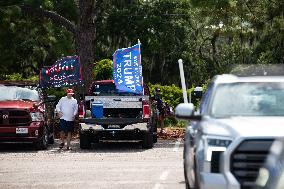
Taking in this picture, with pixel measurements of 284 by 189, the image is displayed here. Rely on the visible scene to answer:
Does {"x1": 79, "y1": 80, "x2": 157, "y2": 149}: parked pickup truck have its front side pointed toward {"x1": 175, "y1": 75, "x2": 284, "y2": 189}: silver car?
no

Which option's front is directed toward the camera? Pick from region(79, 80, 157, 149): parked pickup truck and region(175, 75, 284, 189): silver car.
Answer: the silver car

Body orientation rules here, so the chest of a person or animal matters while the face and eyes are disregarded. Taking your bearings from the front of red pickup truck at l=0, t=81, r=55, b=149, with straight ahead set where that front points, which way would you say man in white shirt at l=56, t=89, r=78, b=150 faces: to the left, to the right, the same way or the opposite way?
the same way

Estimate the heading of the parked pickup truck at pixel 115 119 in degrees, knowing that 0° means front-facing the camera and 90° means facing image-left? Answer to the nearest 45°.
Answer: approximately 180°

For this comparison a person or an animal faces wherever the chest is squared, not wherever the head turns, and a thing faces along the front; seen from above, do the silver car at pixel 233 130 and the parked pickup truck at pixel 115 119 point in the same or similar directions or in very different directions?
very different directions

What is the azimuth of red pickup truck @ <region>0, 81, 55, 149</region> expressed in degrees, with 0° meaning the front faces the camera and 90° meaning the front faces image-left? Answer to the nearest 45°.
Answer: approximately 0°

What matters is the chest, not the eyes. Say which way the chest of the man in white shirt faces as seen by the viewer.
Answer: toward the camera

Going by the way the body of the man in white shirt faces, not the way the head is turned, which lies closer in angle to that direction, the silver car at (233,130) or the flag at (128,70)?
the silver car

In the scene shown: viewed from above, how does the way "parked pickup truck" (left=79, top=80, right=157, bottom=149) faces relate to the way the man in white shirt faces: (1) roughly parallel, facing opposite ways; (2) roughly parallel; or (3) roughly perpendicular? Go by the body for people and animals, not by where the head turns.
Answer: roughly parallel, facing opposite ways

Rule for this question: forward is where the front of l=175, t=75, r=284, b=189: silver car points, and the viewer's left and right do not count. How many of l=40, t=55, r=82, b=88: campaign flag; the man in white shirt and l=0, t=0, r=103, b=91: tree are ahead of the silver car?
0

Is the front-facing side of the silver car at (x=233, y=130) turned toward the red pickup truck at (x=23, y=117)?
no

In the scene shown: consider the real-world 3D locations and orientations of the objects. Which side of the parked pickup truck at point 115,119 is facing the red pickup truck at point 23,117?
left

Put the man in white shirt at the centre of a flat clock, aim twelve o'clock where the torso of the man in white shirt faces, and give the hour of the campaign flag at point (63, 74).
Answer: The campaign flag is roughly at 6 o'clock from the man in white shirt.

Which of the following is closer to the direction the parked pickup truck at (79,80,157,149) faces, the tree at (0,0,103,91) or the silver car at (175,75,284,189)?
the tree

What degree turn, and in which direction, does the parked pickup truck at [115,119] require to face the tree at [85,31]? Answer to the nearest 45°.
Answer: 0° — it already faces it

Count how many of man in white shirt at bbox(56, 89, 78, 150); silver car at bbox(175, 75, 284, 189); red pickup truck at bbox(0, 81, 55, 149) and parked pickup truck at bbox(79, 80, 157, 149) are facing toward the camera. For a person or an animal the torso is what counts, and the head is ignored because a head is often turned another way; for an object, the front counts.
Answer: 3

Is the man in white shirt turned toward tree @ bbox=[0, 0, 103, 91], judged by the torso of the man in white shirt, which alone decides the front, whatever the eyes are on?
no

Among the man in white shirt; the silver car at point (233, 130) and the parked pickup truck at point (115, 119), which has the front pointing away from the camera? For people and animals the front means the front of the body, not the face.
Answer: the parked pickup truck
